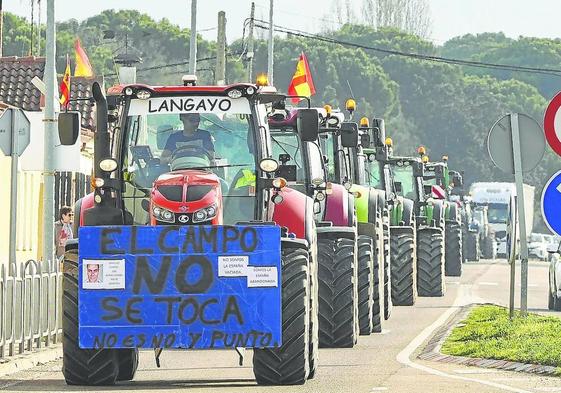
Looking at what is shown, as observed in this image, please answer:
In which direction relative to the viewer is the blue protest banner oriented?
toward the camera

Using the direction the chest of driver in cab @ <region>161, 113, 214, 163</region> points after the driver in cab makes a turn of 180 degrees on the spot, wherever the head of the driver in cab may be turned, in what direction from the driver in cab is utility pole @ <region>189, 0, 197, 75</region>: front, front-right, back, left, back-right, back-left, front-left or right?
front

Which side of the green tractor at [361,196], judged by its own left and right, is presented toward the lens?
front

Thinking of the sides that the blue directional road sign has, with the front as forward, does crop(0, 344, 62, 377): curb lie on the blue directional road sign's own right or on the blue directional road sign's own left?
on the blue directional road sign's own right

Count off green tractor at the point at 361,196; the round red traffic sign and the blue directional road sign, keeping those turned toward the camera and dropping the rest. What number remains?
3
